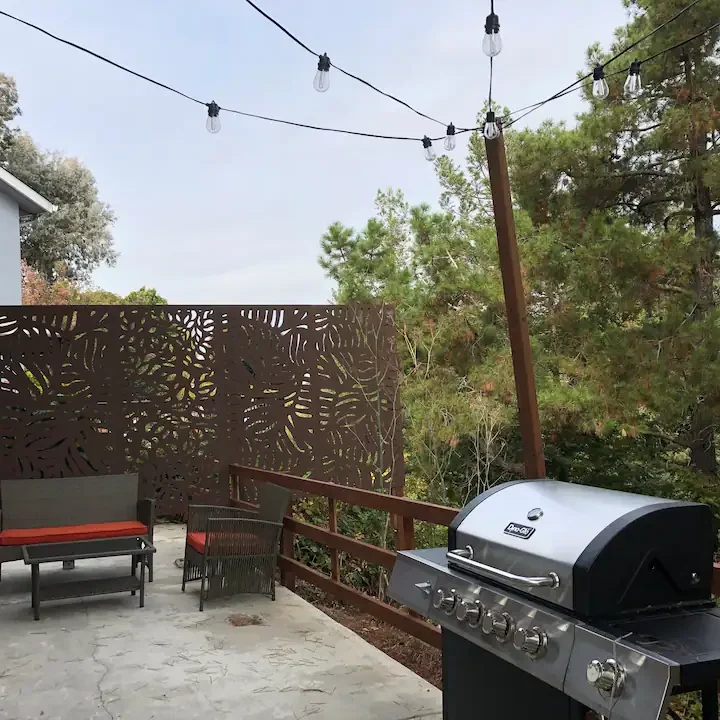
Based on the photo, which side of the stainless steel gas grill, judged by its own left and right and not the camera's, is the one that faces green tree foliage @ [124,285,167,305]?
right

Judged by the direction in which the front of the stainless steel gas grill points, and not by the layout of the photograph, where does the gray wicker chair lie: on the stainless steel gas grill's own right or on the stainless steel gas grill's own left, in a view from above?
on the stainless steel gas grill's own right

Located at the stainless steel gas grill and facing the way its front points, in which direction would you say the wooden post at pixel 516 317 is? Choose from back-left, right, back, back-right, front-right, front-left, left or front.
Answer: back-right

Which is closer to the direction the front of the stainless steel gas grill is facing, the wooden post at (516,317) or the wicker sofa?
the wicker sofa

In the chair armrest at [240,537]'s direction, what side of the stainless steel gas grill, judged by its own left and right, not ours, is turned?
right

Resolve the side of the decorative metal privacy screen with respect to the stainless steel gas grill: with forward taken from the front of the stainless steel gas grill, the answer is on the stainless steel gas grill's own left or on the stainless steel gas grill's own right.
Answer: on the stainless steel gas grill's own right

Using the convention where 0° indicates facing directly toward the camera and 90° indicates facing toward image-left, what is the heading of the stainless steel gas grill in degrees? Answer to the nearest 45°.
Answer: approximately 45°

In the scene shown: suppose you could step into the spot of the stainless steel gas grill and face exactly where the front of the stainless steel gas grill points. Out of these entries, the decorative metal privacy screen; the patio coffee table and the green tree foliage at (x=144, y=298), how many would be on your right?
3

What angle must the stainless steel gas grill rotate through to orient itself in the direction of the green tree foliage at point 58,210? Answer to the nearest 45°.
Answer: approximately 90° to its right

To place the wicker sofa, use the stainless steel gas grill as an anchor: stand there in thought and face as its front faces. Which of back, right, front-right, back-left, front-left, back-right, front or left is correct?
right

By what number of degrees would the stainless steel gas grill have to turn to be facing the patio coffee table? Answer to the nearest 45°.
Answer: approximately 90° to its right

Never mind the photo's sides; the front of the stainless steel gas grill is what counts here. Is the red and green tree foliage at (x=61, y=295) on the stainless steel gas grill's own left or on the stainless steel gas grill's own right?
on the stainless steel gas grill's own right
